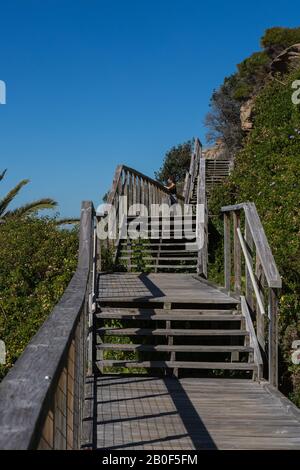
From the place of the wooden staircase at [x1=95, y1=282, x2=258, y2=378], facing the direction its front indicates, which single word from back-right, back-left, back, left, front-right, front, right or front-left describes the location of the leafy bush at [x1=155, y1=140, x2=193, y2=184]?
back

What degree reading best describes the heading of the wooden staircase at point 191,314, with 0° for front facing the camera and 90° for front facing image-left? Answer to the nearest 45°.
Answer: approximately 0°

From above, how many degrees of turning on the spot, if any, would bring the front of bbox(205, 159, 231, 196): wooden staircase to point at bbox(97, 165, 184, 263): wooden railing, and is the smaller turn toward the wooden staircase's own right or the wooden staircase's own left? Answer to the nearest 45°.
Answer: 0° — it already faces it

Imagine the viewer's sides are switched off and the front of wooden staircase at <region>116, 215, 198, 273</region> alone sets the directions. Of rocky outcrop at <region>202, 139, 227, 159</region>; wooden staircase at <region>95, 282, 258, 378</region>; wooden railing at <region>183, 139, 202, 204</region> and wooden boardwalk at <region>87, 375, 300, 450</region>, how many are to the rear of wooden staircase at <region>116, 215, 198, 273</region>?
2

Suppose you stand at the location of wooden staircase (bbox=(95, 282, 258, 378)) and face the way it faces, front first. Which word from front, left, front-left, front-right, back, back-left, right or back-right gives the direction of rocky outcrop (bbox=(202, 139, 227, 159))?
back

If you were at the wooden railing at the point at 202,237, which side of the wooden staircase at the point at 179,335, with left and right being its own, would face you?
back

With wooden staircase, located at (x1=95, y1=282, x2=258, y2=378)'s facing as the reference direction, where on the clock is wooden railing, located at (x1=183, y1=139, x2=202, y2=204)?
The wooden railing is roughly at 6 o'clock from the wooden staircase.

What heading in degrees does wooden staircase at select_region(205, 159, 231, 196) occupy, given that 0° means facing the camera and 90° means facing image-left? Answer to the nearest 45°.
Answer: approximately 0°
